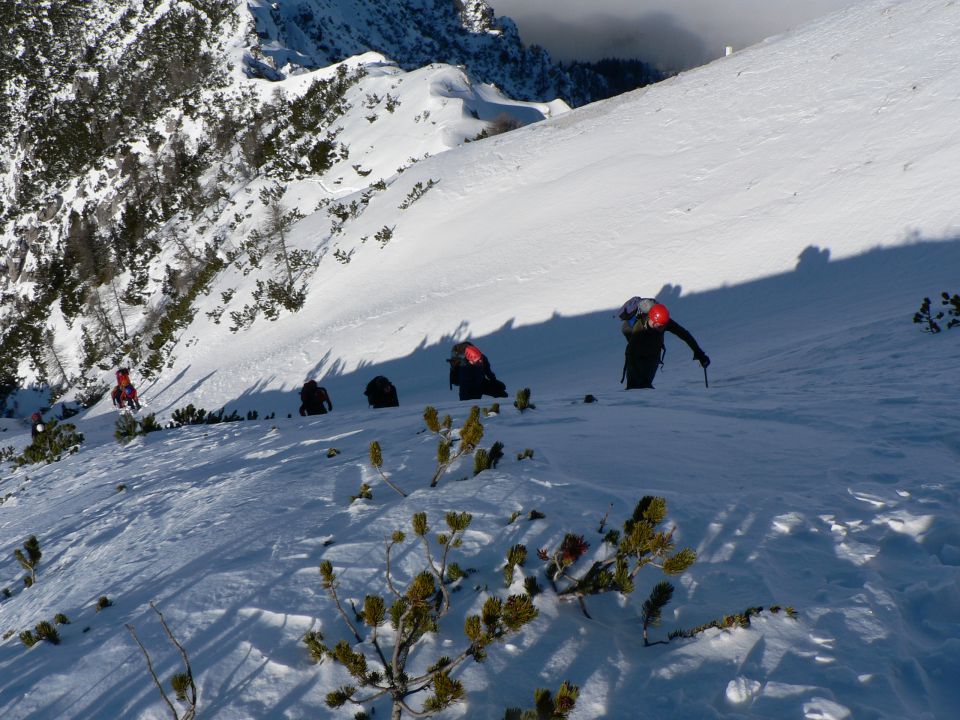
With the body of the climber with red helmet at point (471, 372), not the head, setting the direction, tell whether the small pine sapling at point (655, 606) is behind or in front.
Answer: in front

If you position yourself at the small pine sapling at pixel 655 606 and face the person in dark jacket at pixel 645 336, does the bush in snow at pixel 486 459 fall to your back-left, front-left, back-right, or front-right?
front-left

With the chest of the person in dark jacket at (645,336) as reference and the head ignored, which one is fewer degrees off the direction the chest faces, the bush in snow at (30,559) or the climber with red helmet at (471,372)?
the bush in snow

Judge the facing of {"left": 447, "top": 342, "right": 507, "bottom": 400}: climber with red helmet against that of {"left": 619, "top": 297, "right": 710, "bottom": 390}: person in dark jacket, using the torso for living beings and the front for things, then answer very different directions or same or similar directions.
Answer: same or similar directions

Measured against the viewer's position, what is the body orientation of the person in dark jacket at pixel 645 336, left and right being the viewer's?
facing the viewer and to the right of the viewer

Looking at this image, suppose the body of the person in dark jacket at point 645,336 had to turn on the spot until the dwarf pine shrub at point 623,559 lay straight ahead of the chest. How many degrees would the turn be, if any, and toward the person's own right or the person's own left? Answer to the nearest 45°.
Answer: approximately 45° to the person's own right
